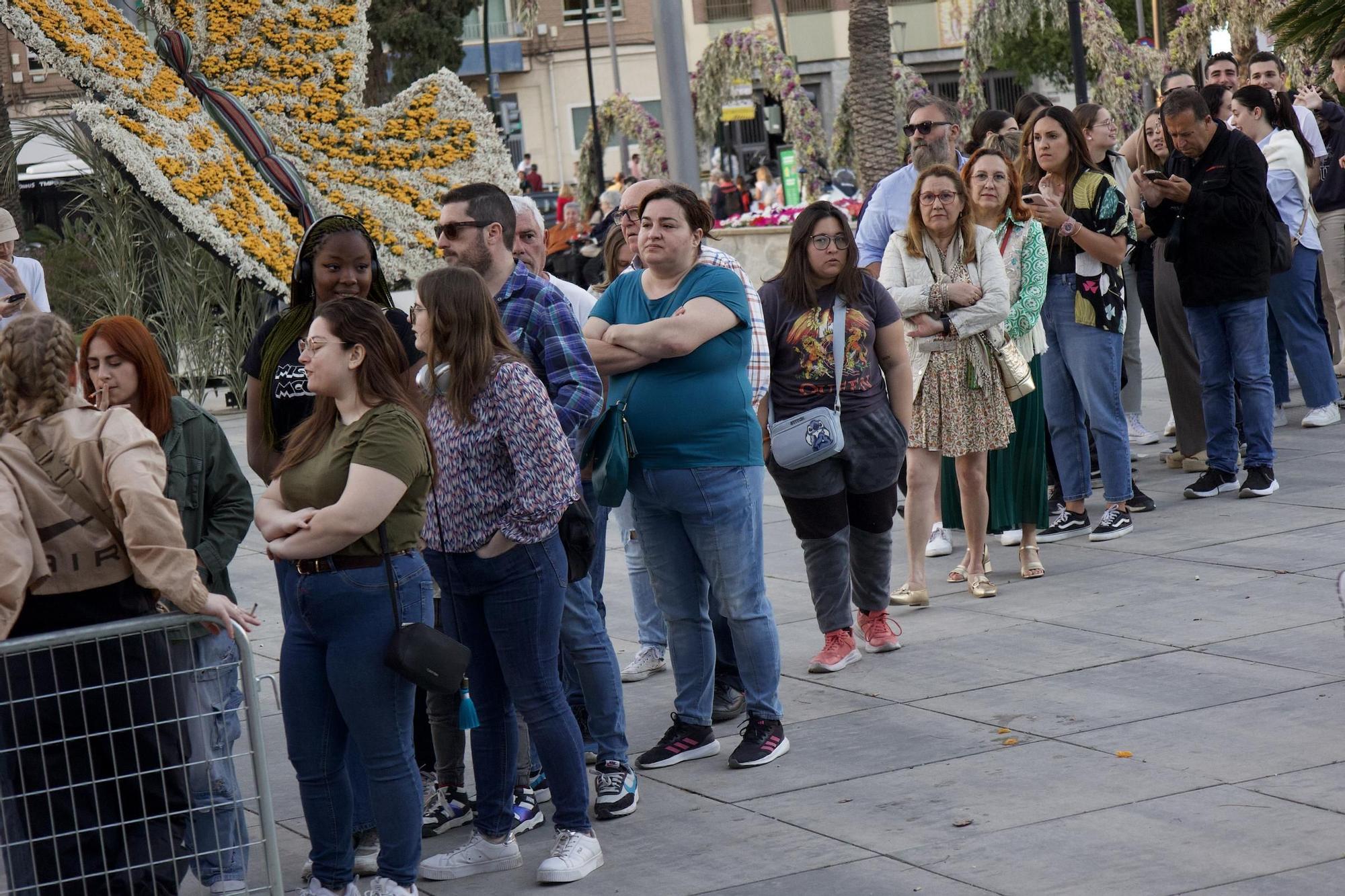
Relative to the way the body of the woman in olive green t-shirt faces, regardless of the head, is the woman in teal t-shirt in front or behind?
behind

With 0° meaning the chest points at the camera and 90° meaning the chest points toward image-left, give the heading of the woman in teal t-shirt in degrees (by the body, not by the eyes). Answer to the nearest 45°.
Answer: approximately 45°

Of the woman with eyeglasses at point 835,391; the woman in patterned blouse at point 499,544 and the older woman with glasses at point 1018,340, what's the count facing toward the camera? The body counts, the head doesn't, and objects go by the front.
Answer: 2

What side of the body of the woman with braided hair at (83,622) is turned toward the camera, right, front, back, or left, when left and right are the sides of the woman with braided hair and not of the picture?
back

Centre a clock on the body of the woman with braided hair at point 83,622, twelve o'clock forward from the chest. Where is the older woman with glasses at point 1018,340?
The older woman with glasses is roughly at 2 o'clock from the woman with braided hair.

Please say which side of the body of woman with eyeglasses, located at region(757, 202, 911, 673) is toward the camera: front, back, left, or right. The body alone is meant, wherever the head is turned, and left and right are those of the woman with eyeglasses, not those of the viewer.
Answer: front

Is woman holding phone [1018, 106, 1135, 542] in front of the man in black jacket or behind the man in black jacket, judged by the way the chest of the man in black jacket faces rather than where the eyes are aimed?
in front

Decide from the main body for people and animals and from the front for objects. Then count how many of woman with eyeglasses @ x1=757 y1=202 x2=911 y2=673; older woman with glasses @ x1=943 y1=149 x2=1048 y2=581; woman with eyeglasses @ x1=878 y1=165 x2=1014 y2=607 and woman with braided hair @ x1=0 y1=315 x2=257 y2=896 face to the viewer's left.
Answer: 0

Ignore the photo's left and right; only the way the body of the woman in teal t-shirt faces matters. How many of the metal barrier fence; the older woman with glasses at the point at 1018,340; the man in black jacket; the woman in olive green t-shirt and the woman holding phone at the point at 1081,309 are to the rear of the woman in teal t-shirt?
3

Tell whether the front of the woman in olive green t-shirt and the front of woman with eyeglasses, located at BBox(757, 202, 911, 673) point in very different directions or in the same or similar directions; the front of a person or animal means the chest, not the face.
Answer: same or similar directions

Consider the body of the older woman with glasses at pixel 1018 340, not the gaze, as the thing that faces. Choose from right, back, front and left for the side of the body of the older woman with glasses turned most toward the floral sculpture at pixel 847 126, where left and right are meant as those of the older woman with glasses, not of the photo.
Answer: back

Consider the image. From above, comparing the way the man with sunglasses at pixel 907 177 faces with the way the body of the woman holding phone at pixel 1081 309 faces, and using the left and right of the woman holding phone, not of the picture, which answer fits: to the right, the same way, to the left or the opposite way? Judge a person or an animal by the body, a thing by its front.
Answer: the same way

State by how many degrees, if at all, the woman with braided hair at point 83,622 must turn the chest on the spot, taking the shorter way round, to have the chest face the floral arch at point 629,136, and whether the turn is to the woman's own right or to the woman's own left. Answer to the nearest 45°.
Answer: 0° — they already face it

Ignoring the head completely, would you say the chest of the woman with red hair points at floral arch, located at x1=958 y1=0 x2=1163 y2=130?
no

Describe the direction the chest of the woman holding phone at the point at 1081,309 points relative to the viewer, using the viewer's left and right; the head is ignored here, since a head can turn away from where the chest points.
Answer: facing the viewer and to the left of the viewer
